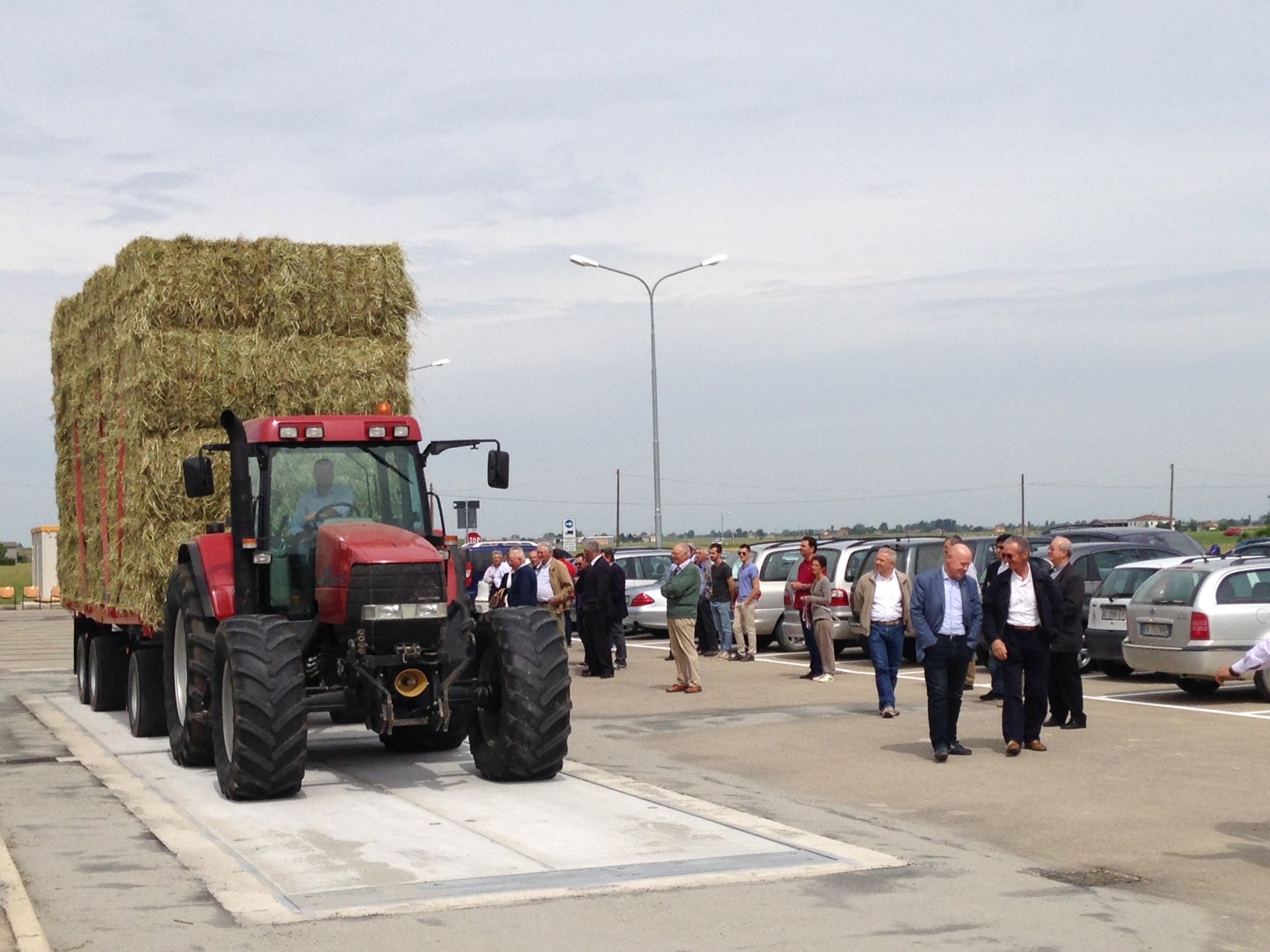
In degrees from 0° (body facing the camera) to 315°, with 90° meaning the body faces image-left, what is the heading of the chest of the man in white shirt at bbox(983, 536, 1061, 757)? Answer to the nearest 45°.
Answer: approximately 0°

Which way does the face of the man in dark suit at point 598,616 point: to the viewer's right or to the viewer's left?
to the viewer's left

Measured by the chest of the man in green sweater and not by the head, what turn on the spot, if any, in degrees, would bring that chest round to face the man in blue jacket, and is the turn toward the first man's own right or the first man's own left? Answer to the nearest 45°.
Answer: approximately 90° to the first man's own left
